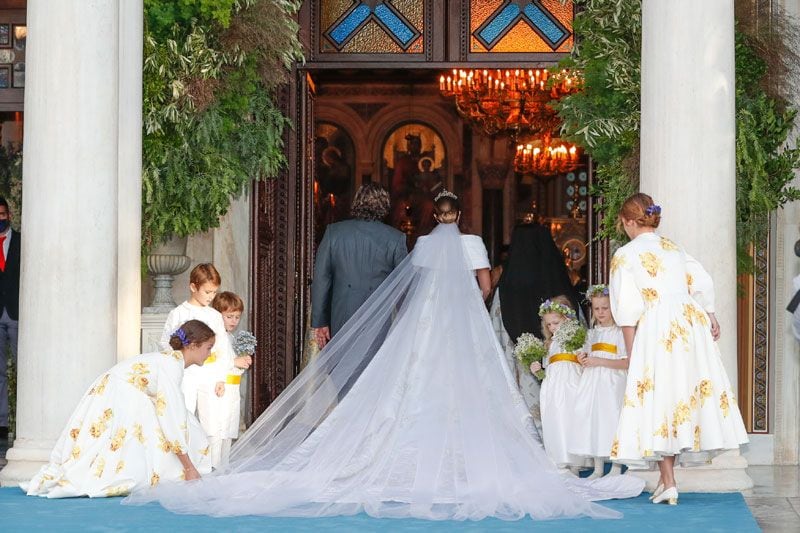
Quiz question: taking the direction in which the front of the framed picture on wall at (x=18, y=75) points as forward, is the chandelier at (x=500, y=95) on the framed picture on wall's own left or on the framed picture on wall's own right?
on the framed picture on wall's own left

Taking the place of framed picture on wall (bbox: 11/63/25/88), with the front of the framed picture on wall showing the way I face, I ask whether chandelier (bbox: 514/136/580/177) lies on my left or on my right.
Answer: on my left

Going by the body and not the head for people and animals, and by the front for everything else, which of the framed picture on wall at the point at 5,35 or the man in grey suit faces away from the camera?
the man in grey suit

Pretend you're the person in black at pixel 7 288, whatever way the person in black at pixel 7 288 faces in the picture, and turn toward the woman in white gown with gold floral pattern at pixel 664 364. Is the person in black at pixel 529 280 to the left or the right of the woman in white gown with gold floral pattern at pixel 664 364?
left

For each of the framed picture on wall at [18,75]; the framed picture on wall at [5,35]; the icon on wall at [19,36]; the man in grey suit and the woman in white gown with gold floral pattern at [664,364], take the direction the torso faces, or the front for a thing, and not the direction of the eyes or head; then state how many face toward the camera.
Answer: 3

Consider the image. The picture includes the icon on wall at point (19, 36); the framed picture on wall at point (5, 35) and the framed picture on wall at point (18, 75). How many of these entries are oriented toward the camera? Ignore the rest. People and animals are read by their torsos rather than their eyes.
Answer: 3

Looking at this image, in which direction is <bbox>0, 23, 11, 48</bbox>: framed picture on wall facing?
toward the camera

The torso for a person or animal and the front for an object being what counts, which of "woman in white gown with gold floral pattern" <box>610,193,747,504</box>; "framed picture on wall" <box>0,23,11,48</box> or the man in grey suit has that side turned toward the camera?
the framed picture on wall

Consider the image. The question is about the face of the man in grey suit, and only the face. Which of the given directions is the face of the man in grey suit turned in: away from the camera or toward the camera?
away from the camera

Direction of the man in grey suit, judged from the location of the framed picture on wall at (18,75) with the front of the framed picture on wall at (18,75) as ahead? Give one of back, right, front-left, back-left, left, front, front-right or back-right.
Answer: front-left

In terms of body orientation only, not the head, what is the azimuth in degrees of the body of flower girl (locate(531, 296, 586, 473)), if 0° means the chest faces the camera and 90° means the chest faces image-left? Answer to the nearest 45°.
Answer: approximately 45°

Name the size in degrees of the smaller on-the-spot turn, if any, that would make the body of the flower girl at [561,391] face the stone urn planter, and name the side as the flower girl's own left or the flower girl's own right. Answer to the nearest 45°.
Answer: approximately 45° to the flower girl's own right
